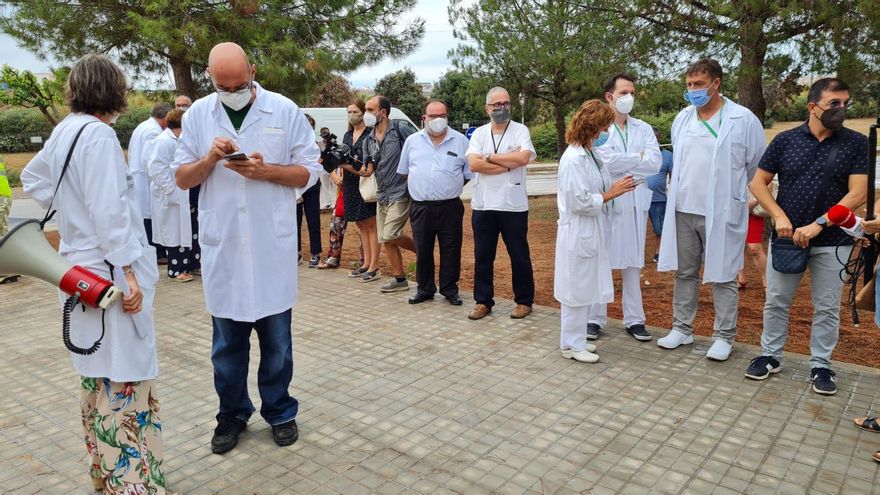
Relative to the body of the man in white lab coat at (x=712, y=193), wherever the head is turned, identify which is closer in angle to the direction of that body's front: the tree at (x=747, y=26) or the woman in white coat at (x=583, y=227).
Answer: the woman in white coat

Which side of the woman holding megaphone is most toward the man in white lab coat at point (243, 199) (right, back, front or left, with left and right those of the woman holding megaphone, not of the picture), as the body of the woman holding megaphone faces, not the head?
front

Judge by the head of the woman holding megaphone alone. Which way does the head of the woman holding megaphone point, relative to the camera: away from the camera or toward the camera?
away from the camera

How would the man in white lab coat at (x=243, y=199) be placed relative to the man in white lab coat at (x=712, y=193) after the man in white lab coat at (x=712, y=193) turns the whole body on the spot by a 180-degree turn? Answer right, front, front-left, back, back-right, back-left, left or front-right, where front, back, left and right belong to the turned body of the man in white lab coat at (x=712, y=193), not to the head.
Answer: back

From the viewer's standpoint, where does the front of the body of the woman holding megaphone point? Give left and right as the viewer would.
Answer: facing away from the viewer and to the right of the viewer

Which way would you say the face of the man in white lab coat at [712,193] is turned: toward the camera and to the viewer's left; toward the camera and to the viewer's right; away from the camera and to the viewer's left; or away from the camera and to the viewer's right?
toward the camera and to the viewer's left

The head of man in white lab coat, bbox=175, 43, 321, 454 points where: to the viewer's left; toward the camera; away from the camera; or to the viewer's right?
toward the camera

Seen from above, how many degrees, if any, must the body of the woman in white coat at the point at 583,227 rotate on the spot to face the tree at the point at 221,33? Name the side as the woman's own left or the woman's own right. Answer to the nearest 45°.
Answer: approximately 135° to the woman's own left

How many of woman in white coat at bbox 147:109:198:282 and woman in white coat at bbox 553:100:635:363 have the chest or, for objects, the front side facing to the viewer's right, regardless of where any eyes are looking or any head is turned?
2

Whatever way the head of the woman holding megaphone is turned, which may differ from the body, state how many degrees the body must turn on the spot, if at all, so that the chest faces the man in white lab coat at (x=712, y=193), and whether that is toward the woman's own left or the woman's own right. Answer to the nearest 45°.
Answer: approximately 45° to the woman's own right

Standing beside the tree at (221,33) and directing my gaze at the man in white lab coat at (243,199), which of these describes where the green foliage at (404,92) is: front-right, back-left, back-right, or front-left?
back-left

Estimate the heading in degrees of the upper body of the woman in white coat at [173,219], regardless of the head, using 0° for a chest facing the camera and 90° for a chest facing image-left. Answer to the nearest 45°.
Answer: approximately 270°

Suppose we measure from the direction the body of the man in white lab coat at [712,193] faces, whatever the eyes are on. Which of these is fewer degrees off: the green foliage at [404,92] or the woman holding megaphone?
the woman holding megaphone

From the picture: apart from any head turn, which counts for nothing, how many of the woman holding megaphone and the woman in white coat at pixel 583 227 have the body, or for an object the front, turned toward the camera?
0

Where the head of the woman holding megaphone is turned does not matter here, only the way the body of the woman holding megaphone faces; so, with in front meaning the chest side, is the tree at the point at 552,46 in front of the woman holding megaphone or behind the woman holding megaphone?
in front

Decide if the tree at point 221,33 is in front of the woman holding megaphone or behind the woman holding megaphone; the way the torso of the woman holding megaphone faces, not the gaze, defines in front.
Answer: in front

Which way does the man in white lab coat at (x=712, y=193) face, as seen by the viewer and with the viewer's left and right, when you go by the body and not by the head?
facing the viewer and to the left of the viewer
